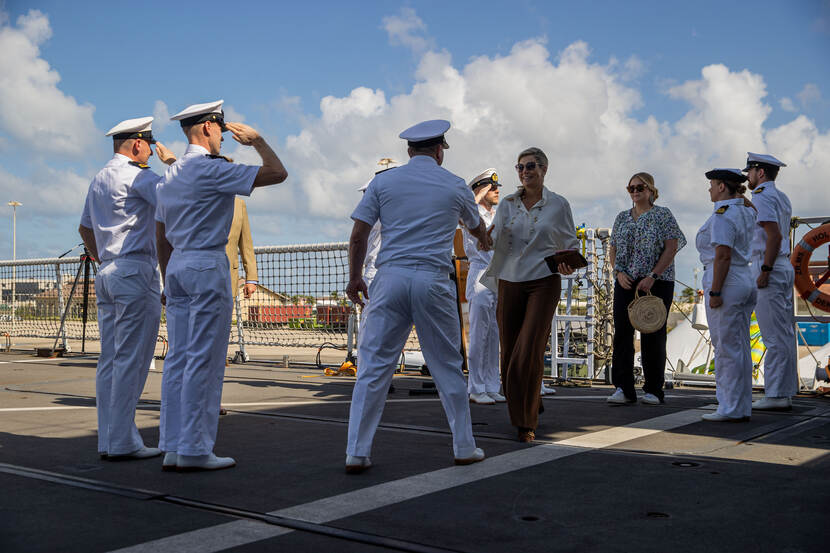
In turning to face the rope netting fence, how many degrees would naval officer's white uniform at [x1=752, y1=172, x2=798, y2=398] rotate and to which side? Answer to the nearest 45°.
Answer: approximately 45° to its right

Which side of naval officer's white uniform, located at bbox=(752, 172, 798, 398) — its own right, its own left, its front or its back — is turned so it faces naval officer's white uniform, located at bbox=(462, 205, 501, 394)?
front

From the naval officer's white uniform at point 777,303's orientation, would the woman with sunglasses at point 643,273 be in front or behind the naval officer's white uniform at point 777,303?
in front

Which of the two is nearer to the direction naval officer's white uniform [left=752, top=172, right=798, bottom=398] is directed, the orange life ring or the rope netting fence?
the rope netting fence

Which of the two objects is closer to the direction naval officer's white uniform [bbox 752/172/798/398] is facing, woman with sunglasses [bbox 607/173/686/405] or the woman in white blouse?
the woman with sunglasses

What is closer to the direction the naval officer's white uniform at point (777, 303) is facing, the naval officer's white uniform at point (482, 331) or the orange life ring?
the naval officer's white uniform

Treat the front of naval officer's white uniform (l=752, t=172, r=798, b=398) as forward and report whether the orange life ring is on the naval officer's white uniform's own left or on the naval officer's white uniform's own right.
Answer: on the naval officer's white uniform's own right

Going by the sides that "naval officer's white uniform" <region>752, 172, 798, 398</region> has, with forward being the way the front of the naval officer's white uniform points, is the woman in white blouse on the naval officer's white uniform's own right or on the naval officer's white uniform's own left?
on the naval officer's white uniform's own left

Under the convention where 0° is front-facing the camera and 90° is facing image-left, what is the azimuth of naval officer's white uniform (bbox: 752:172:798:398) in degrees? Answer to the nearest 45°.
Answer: approximately 90°
